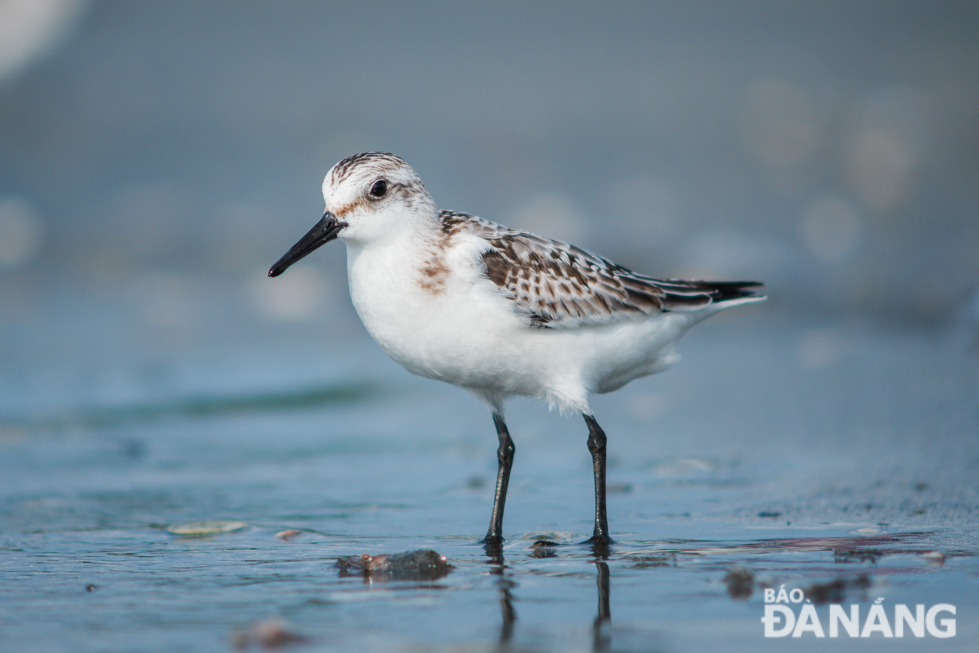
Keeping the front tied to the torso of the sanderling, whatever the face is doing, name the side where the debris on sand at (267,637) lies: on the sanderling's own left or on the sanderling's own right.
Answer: on the sanderling's own left

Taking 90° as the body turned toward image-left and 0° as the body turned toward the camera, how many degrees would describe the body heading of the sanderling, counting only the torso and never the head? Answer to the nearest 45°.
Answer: approximately 90°

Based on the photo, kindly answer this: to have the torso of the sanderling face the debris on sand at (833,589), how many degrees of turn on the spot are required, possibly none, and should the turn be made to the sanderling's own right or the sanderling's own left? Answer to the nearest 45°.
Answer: approximately 135° to the sanderling's own left

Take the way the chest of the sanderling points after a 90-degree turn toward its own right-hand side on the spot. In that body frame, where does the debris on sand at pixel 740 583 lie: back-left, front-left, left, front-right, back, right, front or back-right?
back-right

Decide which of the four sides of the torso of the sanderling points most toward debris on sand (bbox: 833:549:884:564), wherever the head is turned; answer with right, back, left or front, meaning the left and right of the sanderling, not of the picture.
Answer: back

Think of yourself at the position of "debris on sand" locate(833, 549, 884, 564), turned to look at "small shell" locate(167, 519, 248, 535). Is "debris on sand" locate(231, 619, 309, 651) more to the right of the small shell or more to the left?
left
